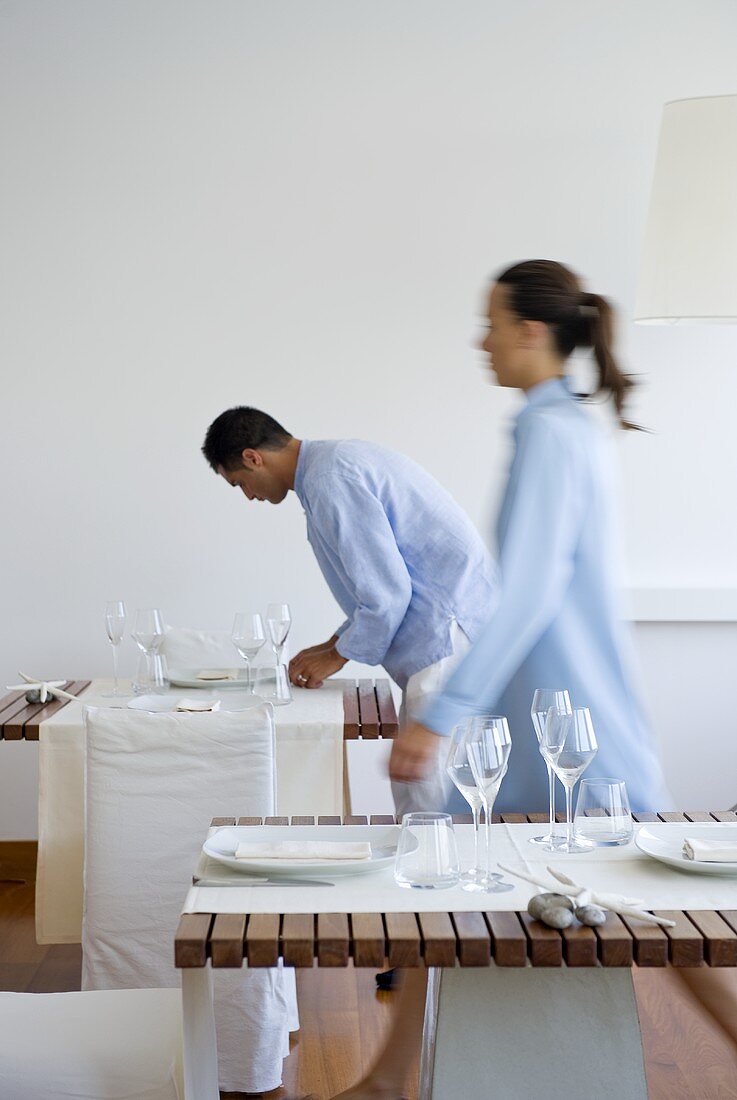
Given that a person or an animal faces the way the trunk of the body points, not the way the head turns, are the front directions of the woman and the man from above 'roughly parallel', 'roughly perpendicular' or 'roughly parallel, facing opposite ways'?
roughly parallel

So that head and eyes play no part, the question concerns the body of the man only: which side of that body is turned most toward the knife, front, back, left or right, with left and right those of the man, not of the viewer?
left

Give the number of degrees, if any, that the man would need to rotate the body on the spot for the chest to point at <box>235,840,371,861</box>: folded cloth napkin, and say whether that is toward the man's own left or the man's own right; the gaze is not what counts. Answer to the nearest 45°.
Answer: approximately 90° to the man's own left

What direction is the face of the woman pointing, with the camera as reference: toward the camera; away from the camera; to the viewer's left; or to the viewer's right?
to the viewer's left

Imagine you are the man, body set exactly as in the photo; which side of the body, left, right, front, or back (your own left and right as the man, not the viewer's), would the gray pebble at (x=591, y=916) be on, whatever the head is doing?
left

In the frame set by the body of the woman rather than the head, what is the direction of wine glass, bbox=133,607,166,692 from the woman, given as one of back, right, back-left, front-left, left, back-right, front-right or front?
front-right

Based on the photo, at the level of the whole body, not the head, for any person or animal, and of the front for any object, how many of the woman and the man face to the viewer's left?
2

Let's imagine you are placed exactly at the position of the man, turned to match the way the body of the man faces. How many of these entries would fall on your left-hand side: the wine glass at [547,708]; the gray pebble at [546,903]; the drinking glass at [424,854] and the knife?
4

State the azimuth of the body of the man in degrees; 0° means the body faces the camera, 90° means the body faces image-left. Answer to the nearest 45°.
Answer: approximately 90°

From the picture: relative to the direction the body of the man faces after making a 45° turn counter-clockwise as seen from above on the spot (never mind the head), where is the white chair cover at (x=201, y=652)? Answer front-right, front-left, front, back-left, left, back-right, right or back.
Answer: right

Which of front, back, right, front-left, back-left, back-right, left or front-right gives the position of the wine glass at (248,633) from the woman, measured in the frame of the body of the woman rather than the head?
front-right

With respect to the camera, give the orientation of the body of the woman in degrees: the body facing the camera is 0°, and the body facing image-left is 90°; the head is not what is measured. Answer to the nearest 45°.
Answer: approximately 90°
